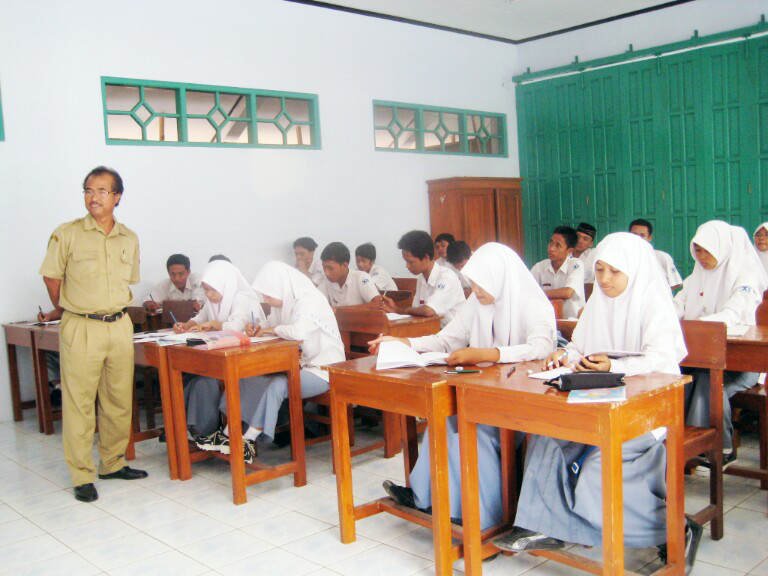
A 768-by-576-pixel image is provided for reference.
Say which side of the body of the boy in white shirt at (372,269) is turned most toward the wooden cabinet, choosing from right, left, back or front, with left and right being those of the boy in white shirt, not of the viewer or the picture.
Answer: back

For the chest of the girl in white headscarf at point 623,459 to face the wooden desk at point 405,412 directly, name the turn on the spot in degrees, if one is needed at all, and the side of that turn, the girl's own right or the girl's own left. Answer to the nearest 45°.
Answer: approximately 45° to the girl's own right

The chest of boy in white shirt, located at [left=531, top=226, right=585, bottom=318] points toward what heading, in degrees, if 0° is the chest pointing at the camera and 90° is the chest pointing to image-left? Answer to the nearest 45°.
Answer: approximately 45°

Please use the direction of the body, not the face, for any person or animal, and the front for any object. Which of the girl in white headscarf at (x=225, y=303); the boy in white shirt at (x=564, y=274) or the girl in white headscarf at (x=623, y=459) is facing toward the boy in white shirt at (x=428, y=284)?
the boy in white shirt at (x=564, y=274)

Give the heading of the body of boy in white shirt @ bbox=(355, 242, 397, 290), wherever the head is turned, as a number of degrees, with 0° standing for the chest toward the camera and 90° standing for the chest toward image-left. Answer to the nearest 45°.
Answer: approximately 45°

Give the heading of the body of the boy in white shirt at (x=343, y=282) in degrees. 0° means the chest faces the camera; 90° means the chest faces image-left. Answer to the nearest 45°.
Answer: approximately 45°

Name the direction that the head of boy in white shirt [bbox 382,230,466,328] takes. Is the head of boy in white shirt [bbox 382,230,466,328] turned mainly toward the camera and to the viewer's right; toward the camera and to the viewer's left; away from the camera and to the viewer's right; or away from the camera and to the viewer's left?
toward the camera and to the viewer's left

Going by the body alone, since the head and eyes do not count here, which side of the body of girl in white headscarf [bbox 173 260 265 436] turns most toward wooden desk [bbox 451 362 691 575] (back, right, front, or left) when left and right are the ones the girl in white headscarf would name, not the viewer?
left

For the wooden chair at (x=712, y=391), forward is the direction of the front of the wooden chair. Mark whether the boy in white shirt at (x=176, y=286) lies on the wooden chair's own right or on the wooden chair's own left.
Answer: on the wooden chair's own right

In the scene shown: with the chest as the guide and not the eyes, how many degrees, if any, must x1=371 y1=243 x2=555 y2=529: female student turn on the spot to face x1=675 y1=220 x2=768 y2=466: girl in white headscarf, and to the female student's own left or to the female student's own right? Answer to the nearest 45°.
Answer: approximately 180°
